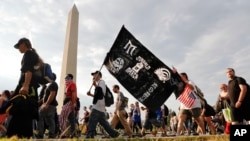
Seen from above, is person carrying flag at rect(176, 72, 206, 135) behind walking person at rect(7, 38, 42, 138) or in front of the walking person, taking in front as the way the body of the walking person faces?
behind

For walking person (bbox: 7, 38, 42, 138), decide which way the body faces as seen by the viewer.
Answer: to the viewer's left
